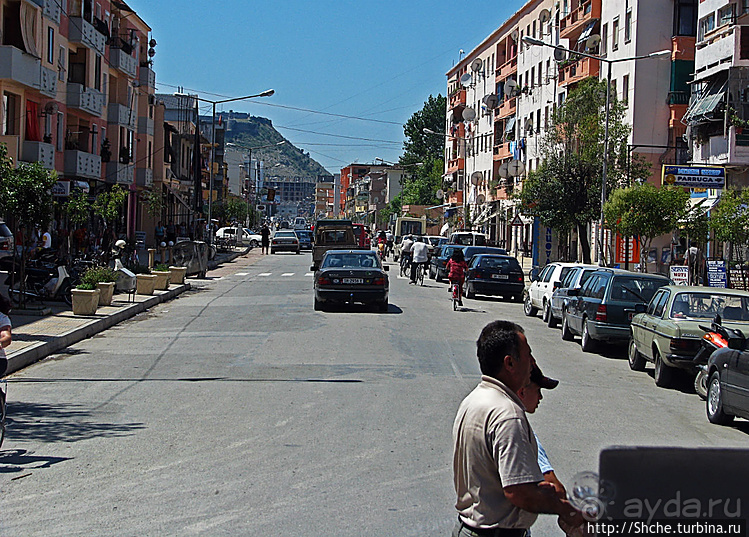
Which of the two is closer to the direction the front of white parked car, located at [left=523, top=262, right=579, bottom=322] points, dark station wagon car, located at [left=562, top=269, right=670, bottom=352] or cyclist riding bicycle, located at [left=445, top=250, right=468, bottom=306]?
the cyclist riding bicycle

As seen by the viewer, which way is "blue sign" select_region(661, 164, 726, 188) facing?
toward the camera

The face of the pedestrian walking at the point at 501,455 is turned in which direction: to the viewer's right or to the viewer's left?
to the viewer's right

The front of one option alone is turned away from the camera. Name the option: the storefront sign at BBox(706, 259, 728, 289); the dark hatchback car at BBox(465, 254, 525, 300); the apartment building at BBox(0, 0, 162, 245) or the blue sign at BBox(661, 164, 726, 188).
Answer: the dark hatchback car

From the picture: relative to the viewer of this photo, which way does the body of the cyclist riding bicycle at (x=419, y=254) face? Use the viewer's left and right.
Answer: facing away from the viewer

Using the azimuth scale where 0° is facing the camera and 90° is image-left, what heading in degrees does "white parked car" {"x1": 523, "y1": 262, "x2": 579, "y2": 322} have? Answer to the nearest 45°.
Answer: approximately 135°

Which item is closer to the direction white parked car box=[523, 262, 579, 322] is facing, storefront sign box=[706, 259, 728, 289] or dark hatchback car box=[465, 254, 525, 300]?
the dark hatchback car

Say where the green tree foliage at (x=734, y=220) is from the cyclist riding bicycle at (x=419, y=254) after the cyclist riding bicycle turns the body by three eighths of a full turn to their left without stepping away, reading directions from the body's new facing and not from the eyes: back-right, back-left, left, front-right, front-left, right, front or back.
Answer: left

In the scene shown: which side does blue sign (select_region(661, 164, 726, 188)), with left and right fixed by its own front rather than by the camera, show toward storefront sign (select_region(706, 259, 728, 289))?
front

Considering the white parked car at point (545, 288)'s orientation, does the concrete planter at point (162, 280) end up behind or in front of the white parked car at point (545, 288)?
in front

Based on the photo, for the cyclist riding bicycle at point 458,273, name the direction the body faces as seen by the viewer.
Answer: away from the camera

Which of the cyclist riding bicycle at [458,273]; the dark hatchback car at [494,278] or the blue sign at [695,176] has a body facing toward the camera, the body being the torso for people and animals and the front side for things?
the blue sign

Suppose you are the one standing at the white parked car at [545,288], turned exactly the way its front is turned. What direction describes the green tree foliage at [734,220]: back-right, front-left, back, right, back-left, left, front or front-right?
back-right

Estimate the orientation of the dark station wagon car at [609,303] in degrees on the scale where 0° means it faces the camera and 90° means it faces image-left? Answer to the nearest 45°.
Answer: approximately 135°

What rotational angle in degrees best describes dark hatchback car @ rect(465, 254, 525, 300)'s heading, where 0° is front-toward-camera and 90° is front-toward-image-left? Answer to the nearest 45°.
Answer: approximately 180°

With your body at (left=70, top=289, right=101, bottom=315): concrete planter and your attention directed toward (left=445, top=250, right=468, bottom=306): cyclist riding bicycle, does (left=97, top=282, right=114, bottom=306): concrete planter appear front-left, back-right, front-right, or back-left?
front-left

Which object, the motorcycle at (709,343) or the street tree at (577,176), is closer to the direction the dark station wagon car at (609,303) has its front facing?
the street tree
